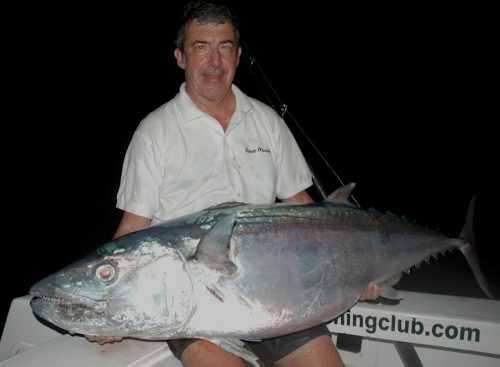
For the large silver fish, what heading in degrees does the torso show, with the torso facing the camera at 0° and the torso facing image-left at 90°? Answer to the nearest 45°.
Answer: approximately 90°
